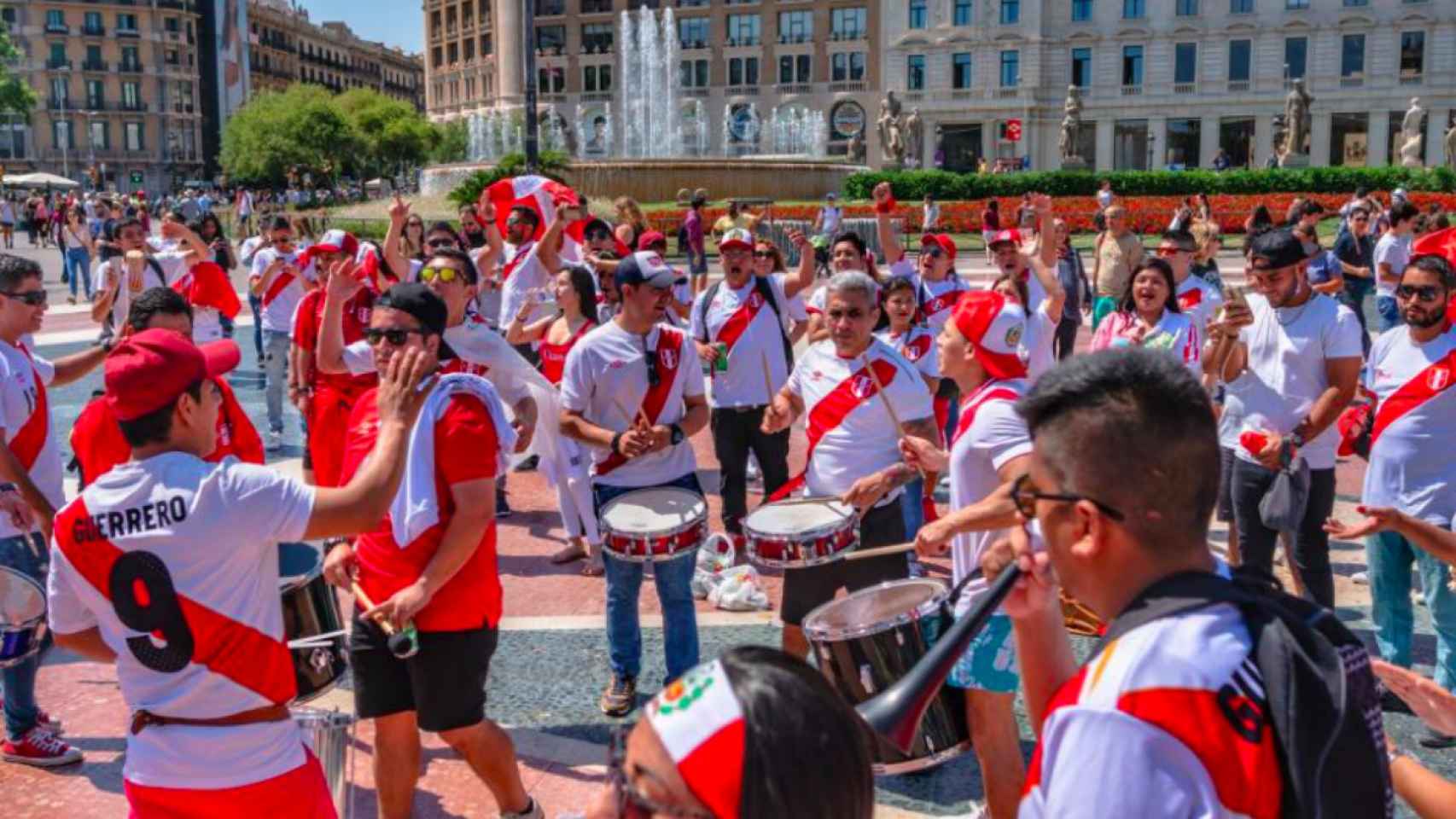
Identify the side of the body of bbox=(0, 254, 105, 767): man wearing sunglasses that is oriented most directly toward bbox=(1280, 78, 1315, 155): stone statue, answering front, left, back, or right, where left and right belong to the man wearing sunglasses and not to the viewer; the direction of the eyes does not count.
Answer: left

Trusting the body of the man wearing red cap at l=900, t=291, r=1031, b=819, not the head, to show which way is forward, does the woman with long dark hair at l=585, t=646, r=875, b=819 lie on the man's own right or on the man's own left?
on the man's own left

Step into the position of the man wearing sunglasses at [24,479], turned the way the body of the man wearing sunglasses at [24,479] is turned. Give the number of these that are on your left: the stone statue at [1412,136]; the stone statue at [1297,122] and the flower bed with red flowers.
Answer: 3

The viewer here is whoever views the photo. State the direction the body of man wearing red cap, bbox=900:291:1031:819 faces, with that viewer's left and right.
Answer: facing to the left of the viewer

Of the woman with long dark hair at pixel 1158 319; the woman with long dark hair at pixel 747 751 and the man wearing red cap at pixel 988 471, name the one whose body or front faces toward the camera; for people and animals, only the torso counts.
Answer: the woman with long dark hair at pixel 1158 319

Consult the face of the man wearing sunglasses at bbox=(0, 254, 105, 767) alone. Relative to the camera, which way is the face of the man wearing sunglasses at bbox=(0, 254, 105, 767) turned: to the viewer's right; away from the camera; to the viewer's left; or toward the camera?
to the viewer's right

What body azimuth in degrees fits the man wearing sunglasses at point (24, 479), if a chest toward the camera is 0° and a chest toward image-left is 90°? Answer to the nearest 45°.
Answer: approximately 315°

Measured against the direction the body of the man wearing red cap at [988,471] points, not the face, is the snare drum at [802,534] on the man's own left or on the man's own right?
on the man's own right

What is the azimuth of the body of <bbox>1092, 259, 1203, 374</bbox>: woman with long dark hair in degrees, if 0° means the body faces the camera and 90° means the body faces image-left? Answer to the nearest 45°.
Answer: approximately 0°

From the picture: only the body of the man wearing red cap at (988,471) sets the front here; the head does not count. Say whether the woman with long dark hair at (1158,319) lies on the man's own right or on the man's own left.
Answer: on the man's own right

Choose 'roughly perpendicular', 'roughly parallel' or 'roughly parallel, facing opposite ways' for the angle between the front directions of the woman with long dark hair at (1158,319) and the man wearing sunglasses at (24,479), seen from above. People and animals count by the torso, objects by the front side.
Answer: roughly perpendicular

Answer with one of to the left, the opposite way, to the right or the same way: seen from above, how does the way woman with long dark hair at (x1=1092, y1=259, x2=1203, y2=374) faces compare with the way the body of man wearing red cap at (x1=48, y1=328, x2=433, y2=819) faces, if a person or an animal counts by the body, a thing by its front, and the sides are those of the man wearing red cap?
the opposite way

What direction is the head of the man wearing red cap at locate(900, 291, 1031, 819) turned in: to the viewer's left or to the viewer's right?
to the viewer's left

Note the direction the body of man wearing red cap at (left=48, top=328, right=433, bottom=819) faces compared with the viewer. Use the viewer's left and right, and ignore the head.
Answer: facing away from the viewer and to the right of the viewer
